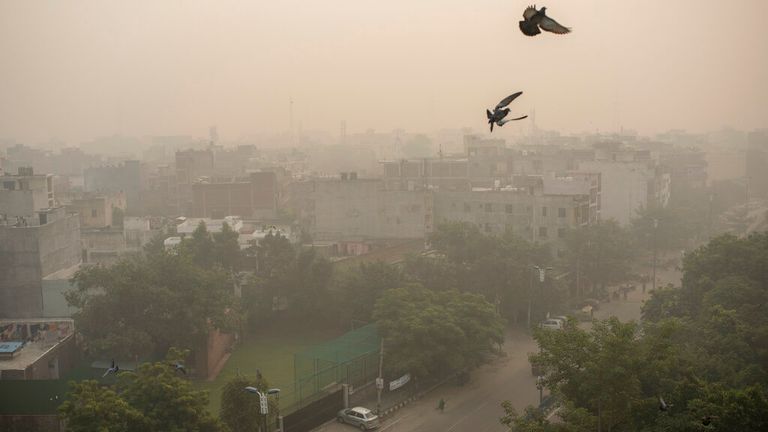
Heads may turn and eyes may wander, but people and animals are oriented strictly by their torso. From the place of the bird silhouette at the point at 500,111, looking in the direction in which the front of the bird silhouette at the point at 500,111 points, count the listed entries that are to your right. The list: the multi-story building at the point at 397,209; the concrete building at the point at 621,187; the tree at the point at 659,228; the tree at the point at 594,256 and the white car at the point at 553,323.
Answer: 5

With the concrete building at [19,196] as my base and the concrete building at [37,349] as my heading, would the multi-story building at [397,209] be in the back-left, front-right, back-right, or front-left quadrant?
front-left

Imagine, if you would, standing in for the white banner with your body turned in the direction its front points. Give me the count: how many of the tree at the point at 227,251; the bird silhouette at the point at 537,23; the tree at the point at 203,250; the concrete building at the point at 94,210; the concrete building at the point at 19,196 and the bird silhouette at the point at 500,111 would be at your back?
4

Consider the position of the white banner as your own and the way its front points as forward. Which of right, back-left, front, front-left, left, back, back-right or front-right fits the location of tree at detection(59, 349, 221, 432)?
right

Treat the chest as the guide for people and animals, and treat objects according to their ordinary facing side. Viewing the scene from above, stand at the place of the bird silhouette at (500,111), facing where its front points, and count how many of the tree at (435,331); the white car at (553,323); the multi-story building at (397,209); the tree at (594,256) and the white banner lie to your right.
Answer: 5

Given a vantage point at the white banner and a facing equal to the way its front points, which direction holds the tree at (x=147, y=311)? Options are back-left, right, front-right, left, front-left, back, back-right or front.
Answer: back-right

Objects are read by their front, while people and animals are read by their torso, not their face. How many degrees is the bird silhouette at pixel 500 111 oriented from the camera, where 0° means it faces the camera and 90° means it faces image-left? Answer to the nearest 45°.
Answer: approximately 90°

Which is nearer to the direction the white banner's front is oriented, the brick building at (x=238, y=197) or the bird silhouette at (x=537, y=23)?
the bird silhouette

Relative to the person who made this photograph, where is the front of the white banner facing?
facing the viewer and to the right of the viewer
